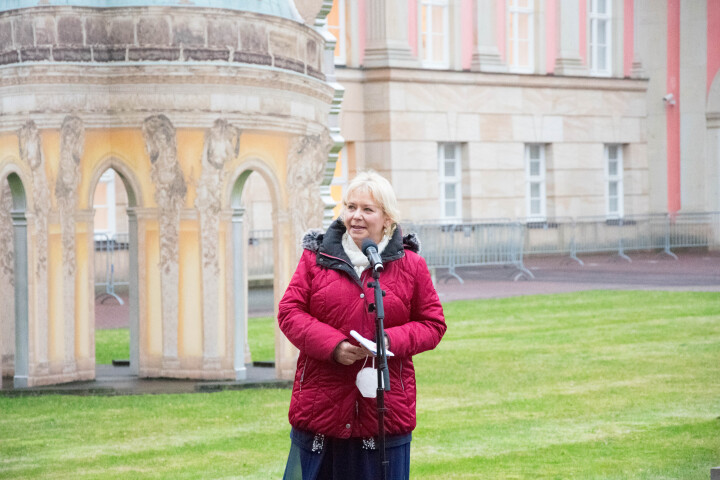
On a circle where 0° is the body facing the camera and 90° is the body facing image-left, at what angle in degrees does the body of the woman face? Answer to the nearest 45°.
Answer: approximately 0°

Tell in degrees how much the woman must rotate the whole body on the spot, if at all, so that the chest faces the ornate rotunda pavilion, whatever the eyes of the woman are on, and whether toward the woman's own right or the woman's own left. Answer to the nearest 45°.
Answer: approximately 180°

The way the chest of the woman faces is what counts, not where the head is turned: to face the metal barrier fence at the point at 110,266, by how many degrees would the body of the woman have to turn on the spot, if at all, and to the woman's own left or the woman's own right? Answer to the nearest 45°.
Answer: approximately 180°

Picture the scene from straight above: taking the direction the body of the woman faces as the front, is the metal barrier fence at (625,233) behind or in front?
behind

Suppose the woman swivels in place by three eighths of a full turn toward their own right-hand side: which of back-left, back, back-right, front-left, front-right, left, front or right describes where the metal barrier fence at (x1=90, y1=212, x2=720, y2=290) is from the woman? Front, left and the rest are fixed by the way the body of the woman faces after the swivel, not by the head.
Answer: front-right
